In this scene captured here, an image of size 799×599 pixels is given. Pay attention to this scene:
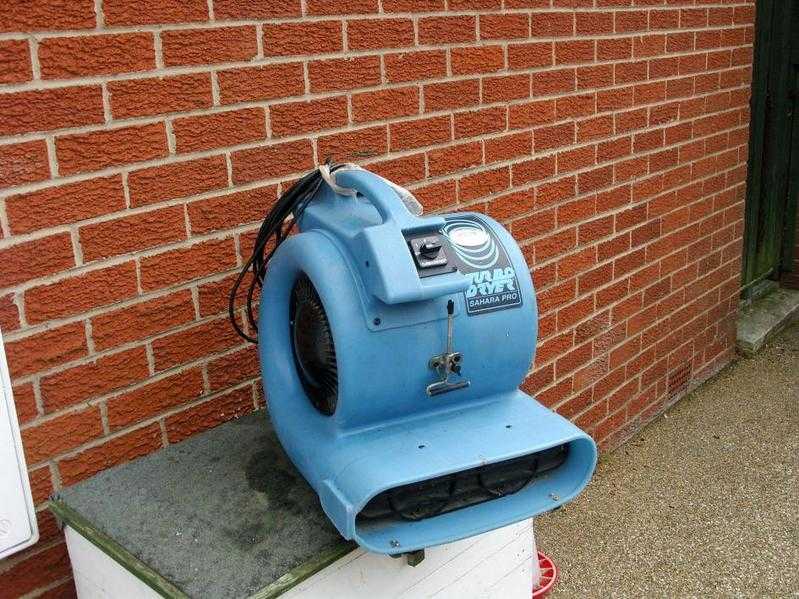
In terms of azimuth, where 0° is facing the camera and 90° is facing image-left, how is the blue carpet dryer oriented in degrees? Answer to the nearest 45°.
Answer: approximately 315°

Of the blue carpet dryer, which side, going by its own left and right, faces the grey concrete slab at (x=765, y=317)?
left
